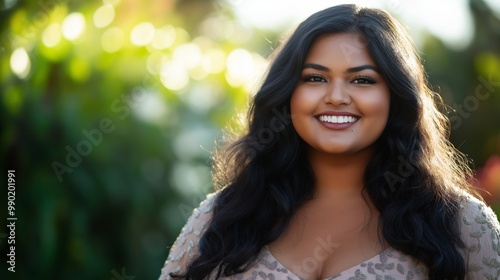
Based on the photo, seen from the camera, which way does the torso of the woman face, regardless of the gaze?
toward the camera

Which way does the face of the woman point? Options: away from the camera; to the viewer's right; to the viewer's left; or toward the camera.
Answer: toward the camera
